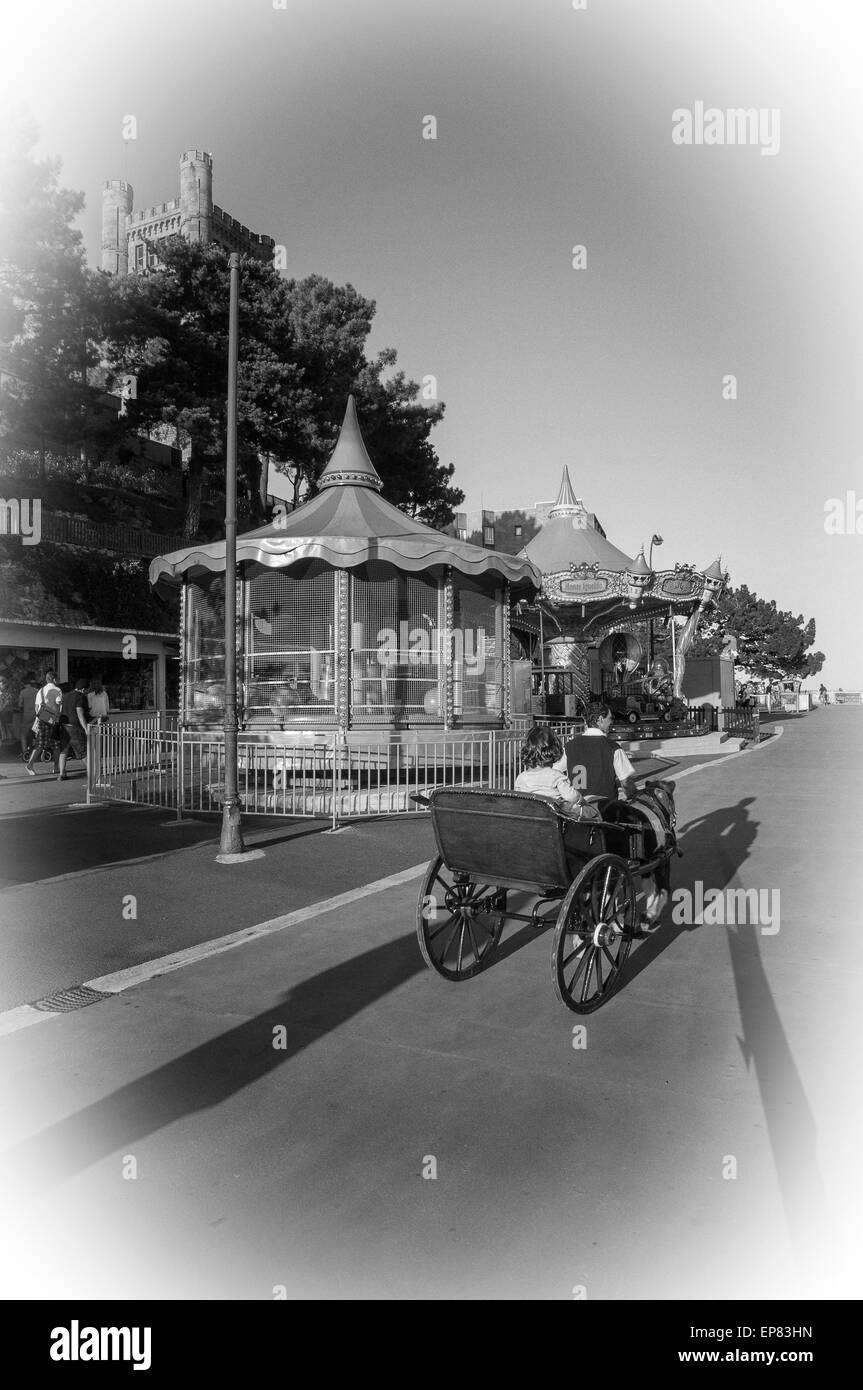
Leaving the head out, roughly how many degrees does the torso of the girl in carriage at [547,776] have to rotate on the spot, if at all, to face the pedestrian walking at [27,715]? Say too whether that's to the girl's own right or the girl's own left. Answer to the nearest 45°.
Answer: approximately 90° to the girl's own left

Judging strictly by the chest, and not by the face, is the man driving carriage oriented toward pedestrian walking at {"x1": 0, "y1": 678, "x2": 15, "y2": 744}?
no

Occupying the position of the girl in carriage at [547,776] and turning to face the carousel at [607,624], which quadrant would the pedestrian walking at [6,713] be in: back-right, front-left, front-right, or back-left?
front-left

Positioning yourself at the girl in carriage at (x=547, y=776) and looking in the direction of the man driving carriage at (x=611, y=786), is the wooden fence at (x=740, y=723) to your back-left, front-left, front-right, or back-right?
front-left

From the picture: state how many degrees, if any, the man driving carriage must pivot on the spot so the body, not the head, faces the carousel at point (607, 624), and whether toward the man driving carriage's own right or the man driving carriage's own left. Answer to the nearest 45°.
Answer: approximately 45° to the man driving carriage's own left

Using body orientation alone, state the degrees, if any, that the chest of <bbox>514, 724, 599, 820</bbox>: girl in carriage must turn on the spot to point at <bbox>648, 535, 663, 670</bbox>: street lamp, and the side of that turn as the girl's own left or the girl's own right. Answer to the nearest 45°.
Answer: approximately 45° to the girl's own left

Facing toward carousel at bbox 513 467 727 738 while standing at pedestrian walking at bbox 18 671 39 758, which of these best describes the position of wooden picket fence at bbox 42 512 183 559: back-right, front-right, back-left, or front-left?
front-left

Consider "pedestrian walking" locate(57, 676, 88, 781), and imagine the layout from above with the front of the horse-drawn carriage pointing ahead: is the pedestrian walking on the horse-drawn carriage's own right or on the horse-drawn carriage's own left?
on the horse-drawn carriage's own left

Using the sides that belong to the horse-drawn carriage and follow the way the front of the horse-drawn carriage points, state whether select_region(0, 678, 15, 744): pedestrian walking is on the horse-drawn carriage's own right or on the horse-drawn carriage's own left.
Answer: on the horse-drawn carriage's own left

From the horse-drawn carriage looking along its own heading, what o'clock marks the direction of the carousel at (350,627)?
The carousel is roughly at 10 o'clock from the horse-drawn carriage.

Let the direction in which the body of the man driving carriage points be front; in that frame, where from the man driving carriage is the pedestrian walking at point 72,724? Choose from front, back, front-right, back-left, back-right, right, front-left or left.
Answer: left

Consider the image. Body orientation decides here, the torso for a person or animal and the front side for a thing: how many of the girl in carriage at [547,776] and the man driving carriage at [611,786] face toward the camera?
0

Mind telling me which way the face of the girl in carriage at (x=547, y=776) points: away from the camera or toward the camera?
away from the camera

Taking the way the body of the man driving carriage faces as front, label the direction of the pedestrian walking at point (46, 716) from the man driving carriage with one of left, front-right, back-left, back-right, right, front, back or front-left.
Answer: left

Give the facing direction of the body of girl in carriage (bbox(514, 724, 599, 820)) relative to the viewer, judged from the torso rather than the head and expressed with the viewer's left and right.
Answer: facing away from the viewer and to the right of the viewer

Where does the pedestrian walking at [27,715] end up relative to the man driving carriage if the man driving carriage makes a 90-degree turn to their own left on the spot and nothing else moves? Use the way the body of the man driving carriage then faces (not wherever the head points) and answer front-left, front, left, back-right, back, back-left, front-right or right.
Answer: front

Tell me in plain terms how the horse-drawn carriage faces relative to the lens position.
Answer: facing away from the viewer and to the right of the viewer
